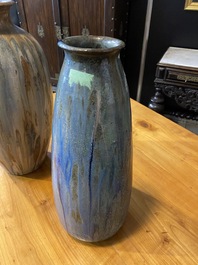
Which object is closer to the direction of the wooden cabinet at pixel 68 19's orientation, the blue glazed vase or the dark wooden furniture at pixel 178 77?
the blue glazed vase

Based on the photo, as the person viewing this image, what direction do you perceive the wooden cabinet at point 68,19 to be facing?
facing the viewer

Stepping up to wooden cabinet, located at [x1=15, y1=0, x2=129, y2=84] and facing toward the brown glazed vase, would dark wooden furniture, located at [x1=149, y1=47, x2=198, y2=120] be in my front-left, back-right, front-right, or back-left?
front-left

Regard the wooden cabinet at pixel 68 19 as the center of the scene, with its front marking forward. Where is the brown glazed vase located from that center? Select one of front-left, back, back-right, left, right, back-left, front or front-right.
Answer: front

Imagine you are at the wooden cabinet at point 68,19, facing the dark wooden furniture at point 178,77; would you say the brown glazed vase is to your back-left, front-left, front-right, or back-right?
front-right

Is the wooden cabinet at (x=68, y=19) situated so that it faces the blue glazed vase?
yes

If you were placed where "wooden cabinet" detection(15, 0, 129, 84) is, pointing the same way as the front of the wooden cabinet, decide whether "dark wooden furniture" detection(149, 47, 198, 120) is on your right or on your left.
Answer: on your left

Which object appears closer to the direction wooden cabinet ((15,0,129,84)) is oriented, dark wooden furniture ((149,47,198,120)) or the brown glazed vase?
the brown glazed vase

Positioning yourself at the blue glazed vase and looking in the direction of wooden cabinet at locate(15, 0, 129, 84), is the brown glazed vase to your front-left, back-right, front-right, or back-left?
front-left
